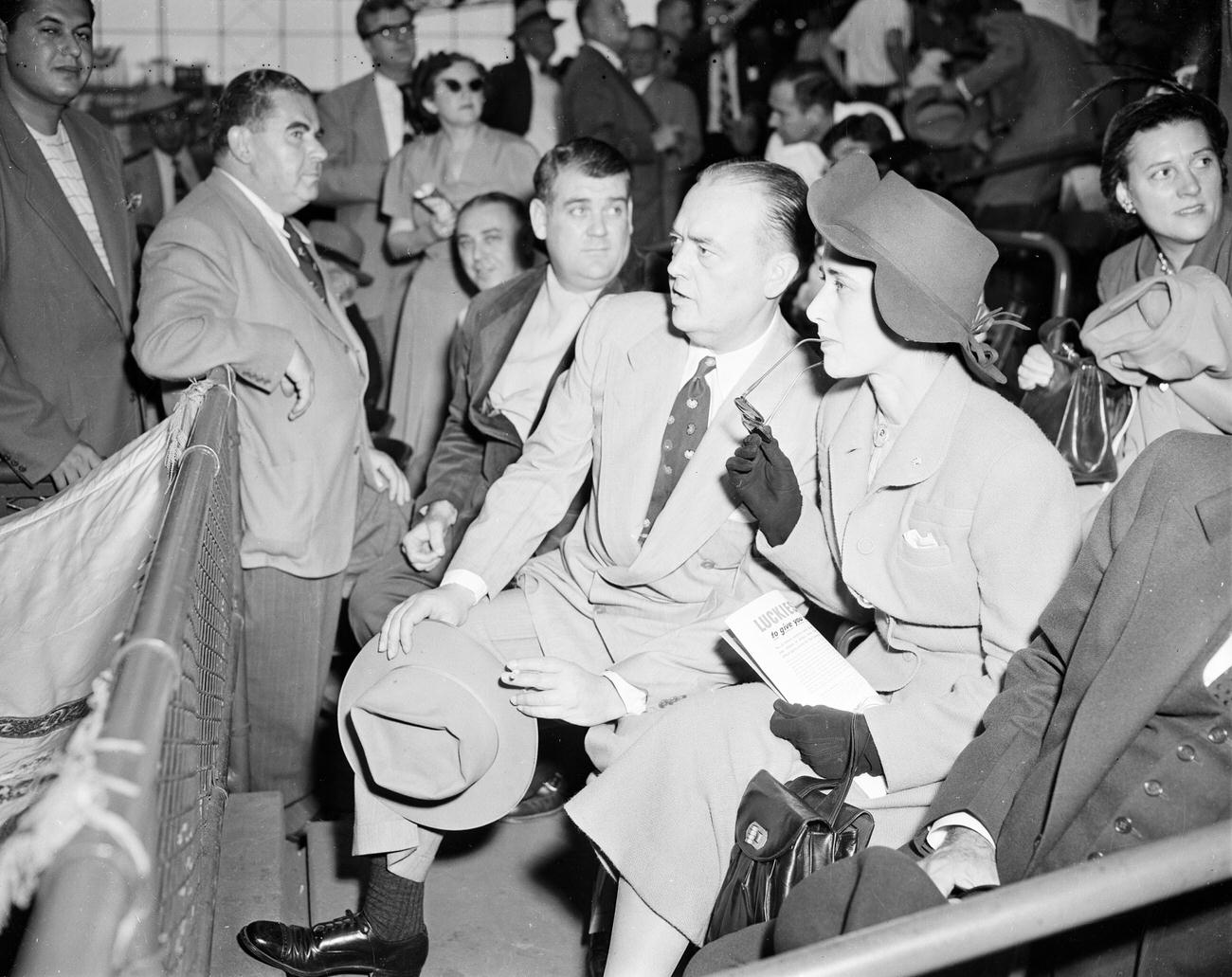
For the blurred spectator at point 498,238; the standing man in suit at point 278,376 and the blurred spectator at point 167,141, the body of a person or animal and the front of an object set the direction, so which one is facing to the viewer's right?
the standing man in suit

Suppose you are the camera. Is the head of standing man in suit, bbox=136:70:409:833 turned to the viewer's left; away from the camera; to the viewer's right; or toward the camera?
to the viewer's right

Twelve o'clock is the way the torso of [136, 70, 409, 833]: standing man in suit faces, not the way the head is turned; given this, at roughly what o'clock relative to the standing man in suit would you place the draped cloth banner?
The draped cloth banner is roughly at 4 o'clock from the standing man in suit.

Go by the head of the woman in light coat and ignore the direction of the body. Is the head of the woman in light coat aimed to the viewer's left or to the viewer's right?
to the viewer's left

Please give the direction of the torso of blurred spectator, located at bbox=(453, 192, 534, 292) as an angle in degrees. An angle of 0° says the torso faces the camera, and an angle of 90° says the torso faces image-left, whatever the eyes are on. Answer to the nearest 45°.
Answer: approximately 45°

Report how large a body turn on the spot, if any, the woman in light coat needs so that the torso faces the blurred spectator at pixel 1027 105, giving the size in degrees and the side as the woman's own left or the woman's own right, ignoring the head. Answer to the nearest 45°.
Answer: approximately 135° to the woman's own right

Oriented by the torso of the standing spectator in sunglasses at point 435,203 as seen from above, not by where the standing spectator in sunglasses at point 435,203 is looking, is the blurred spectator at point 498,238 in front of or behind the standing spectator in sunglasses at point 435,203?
in front

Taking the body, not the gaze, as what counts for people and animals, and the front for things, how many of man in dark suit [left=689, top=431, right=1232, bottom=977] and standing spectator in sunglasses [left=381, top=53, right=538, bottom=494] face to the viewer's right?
0

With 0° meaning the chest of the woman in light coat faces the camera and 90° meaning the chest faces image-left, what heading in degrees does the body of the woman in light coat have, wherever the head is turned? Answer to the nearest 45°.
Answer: approximately 45°

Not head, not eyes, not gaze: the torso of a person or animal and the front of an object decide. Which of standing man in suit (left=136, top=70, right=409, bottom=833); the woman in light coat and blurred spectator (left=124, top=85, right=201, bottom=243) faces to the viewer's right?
the standing man in suit

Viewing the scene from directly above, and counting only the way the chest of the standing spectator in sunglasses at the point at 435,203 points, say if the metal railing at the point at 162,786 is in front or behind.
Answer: in front

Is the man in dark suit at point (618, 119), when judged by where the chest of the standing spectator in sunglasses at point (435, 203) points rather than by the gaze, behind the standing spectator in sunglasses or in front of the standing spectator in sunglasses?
behind
